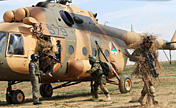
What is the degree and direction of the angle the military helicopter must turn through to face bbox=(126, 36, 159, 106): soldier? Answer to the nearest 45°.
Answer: approximately 90° to its left

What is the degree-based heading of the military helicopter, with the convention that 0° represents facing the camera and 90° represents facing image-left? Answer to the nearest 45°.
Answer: approximately 45°

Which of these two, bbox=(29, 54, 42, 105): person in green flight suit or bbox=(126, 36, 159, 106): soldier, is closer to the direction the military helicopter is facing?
the person in green flight suit
